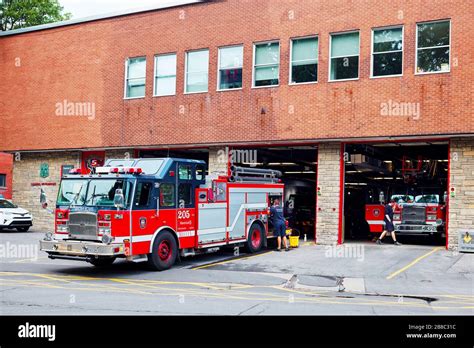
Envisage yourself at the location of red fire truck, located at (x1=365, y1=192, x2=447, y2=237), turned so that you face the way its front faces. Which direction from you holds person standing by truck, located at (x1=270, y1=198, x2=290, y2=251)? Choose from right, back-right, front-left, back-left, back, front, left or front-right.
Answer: front-right

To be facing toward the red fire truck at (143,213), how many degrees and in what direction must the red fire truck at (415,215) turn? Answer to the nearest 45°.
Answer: approximately 45° to its right

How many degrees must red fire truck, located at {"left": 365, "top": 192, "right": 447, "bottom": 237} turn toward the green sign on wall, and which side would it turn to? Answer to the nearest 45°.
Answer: approximately 90° to its right

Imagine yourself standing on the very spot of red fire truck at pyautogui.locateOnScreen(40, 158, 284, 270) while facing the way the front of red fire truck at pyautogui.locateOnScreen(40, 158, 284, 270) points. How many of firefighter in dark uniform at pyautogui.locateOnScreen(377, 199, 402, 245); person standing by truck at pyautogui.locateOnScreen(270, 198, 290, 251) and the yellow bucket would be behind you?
3

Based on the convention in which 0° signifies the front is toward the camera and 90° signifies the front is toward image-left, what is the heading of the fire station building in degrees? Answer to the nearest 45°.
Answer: approximately 45°

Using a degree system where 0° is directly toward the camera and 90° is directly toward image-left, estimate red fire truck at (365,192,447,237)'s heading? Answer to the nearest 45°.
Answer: approximately 0°

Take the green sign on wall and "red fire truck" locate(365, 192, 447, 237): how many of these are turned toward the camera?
2

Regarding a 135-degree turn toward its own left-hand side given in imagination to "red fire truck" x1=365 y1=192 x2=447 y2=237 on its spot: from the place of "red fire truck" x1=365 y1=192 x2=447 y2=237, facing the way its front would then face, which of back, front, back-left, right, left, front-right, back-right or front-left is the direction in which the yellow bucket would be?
back

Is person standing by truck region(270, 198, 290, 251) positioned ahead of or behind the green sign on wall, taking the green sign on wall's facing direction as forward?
ahead
